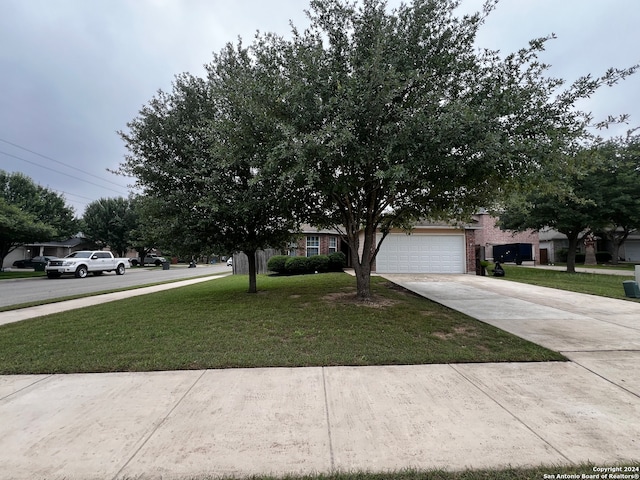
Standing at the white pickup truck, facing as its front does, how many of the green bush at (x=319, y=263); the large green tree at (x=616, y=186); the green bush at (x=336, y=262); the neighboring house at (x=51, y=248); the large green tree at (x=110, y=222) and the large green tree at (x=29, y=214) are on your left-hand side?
3

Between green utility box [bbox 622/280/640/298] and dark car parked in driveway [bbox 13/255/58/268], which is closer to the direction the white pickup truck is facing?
the green utility box

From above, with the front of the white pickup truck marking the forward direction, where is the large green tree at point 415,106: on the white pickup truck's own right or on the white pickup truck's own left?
on the white pickup truck's own left

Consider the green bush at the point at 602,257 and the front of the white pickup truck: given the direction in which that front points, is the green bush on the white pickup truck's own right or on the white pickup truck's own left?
on the white pickup truck's own left

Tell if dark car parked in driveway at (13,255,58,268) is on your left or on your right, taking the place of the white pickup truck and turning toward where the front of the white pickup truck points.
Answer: on your right
